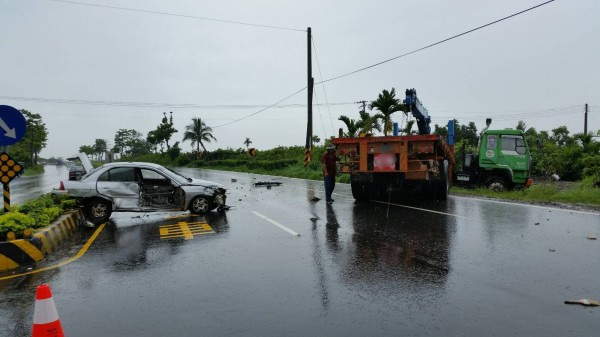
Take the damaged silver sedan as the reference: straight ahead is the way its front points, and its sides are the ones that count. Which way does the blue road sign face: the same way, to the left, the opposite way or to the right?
to the right

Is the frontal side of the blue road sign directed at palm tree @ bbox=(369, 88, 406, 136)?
no

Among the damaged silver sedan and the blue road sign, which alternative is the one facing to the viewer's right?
the damaged silver sedan

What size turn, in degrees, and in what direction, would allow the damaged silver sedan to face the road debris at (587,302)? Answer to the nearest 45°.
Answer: approximately 45° to its right

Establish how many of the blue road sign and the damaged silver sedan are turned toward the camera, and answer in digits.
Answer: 1

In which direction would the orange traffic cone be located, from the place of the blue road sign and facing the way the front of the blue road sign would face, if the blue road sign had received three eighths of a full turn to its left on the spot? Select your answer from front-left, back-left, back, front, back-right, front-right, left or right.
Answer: back-right

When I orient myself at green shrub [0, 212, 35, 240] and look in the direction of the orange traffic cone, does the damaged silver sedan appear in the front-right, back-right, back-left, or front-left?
back-left

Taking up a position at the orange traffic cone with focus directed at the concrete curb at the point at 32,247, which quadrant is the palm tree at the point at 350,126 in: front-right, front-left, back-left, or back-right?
front-right

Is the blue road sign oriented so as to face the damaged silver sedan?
no

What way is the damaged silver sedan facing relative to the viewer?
to the viewer's right

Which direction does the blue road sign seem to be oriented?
toward the camera
